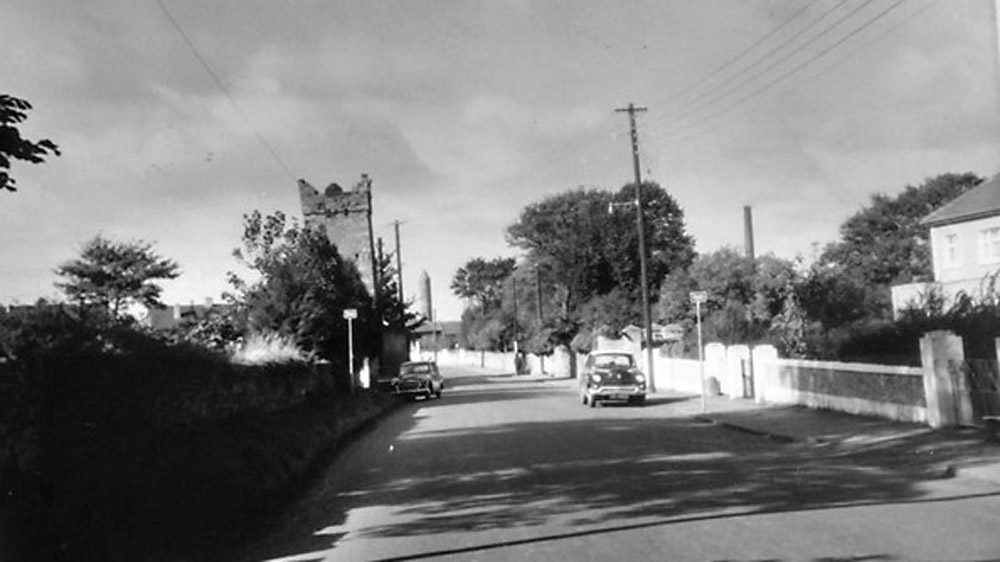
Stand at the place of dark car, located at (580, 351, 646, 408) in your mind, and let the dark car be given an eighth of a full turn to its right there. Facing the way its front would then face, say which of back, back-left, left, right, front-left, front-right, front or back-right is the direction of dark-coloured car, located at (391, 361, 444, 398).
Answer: right

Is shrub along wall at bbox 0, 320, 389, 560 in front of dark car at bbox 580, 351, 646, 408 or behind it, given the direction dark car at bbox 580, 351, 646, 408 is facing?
in front

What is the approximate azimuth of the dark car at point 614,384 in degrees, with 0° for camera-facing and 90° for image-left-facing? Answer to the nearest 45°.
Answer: approximately 0°

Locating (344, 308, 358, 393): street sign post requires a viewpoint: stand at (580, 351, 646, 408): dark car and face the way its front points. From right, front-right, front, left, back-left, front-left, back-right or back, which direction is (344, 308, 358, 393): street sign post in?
right

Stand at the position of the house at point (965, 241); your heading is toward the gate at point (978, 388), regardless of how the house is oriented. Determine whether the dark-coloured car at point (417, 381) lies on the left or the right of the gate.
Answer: right

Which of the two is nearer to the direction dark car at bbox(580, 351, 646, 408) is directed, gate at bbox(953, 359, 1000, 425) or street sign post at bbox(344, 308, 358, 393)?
the gate

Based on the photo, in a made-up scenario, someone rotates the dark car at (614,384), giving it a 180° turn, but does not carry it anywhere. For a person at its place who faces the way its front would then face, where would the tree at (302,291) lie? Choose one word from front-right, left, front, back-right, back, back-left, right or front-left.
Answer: left

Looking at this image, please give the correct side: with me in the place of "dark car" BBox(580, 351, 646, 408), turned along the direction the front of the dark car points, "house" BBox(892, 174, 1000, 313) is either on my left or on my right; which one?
on my left

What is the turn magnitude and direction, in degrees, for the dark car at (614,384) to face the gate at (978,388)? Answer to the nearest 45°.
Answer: approximately 45° to its left
